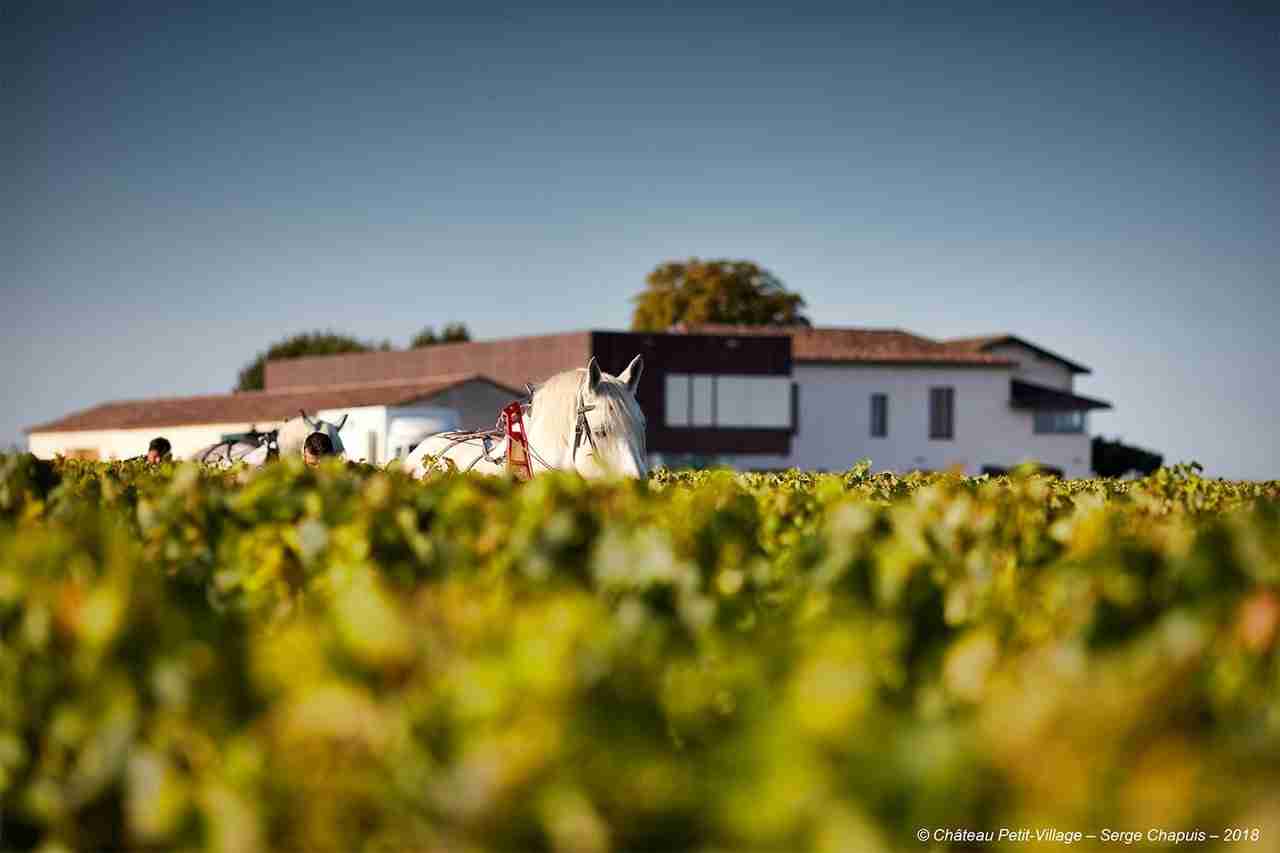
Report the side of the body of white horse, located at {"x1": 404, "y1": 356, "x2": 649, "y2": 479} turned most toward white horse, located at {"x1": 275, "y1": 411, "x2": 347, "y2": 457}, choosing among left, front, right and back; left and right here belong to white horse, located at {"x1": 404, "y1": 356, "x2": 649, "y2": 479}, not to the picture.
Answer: back

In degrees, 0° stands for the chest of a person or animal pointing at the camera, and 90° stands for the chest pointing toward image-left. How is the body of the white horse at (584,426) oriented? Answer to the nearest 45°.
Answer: approximately 315°
